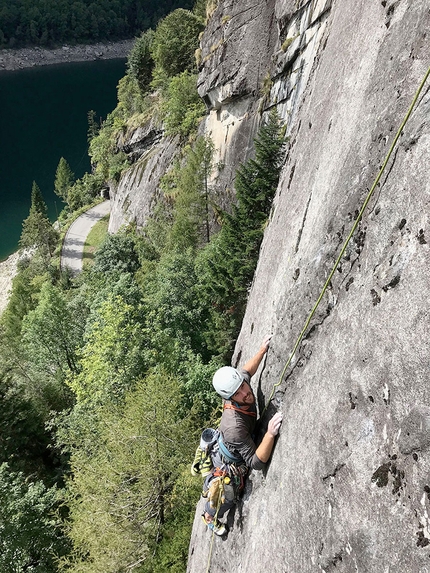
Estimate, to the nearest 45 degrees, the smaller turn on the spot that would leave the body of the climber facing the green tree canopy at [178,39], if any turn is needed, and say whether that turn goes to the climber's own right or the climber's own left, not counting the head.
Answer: approximately 90° to the climber's own left

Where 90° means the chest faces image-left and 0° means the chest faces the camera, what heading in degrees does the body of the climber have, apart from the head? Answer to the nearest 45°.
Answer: approximately 270°

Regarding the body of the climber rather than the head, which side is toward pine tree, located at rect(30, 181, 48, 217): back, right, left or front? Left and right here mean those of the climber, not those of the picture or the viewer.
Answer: left

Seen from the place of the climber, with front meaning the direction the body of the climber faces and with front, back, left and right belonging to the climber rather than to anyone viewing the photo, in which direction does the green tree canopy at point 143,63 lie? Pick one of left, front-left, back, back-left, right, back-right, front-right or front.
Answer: left

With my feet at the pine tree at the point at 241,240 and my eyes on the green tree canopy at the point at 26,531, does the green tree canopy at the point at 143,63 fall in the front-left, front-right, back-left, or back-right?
back-right

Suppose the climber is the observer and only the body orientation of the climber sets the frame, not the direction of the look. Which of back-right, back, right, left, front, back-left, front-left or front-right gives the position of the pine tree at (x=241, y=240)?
left

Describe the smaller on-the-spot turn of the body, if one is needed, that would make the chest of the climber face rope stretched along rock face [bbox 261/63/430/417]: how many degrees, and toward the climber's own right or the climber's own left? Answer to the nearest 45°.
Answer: approximately 45° to the climber's own right

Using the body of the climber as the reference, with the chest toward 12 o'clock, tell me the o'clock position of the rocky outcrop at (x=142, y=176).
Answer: The rocky outcrop is roughly at 9 o'clock from the climber.
